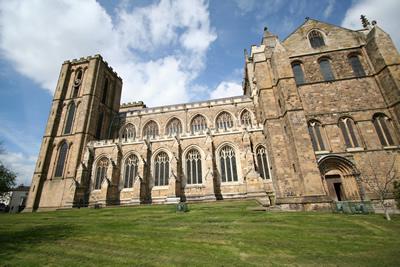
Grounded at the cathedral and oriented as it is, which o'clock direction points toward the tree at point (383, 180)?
The tree is roughly at 10 o'clock from the cathedral.

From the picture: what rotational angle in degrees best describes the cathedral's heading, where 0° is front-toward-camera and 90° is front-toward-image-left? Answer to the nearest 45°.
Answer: approximately 90°

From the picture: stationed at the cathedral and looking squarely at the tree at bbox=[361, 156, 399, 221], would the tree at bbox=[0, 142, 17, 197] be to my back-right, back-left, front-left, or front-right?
back-right

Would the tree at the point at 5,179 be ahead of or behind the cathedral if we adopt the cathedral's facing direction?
ahead

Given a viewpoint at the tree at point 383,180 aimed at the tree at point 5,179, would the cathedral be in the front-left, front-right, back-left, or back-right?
front-right
